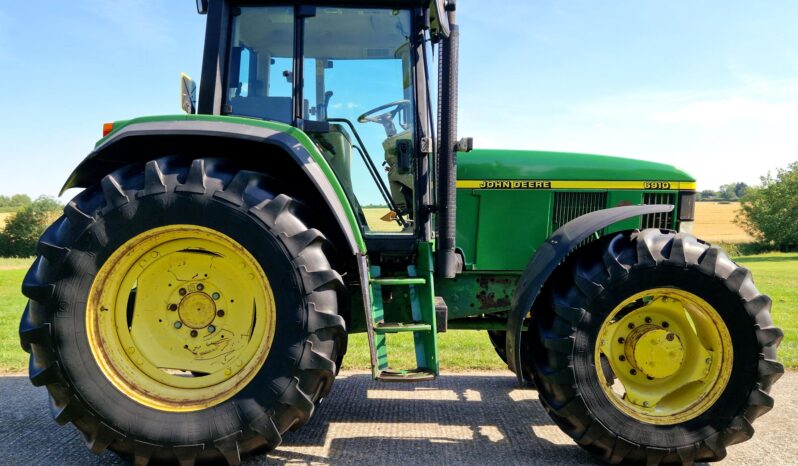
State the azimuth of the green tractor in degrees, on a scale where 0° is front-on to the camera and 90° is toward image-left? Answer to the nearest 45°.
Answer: approximately 270°

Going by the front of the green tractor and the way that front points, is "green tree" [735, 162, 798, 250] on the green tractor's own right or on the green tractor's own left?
on the green tractor's own left

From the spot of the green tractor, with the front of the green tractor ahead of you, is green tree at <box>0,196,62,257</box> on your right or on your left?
on your left
